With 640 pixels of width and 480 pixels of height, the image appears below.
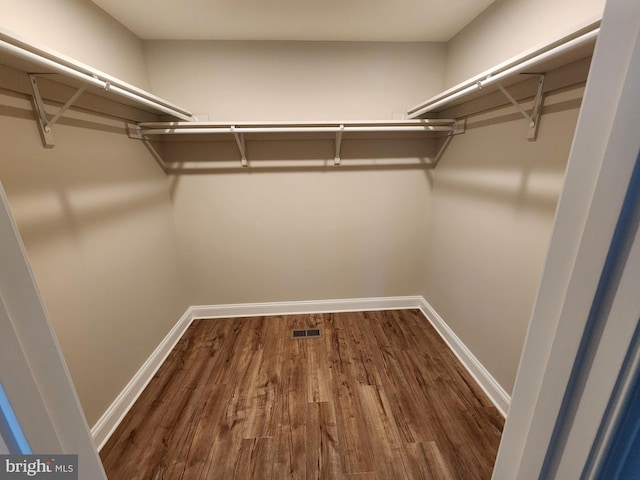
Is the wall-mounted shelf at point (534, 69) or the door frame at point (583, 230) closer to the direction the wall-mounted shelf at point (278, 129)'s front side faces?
the door frame

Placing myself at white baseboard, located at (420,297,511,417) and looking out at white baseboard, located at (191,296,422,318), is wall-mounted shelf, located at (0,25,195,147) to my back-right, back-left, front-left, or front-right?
front-left

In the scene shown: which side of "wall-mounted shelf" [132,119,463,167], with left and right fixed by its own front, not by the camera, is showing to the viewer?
front

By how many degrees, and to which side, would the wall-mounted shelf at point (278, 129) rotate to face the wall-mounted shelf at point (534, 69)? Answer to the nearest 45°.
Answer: approximately 45° to its left

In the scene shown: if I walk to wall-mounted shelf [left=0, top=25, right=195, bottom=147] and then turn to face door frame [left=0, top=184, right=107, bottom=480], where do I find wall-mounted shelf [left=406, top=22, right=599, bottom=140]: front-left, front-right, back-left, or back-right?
front-left

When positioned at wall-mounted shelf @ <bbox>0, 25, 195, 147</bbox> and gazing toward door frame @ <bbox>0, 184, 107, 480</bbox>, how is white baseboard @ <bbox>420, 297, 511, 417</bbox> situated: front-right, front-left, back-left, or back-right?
front-left

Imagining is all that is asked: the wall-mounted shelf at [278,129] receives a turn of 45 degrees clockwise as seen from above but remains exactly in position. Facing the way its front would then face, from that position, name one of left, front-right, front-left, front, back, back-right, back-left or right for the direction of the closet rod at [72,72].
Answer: front

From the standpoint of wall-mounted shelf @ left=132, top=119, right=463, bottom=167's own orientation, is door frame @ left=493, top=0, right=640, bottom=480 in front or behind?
in front
